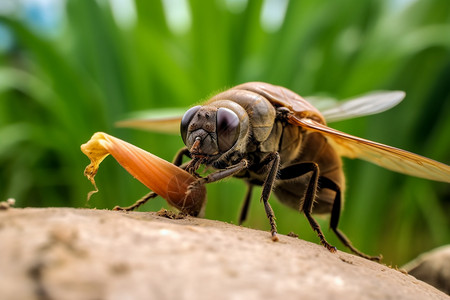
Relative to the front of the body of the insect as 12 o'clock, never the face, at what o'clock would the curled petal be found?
The curled petal is roughly at 12 o'clock from the insect.

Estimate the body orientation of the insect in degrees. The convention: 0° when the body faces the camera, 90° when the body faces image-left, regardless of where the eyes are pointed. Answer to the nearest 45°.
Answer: approximately 45°
